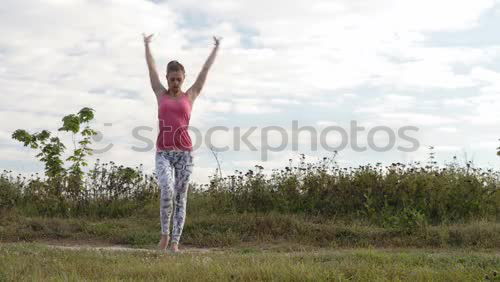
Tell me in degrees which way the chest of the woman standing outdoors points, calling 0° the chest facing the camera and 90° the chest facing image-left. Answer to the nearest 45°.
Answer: approximately 0°
